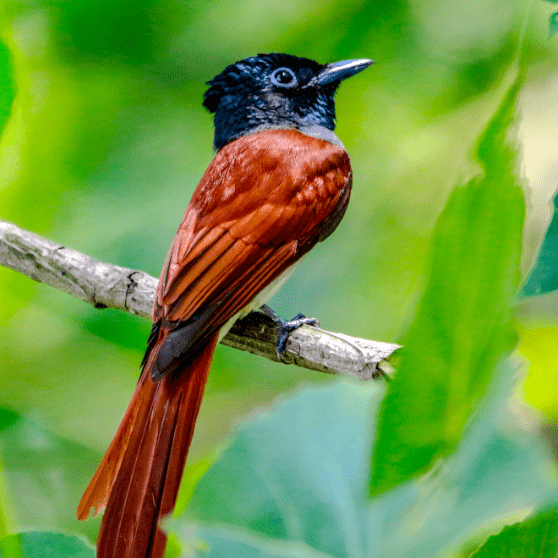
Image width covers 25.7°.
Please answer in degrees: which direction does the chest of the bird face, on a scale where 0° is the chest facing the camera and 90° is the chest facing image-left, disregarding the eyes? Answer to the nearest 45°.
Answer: approximately 225°
